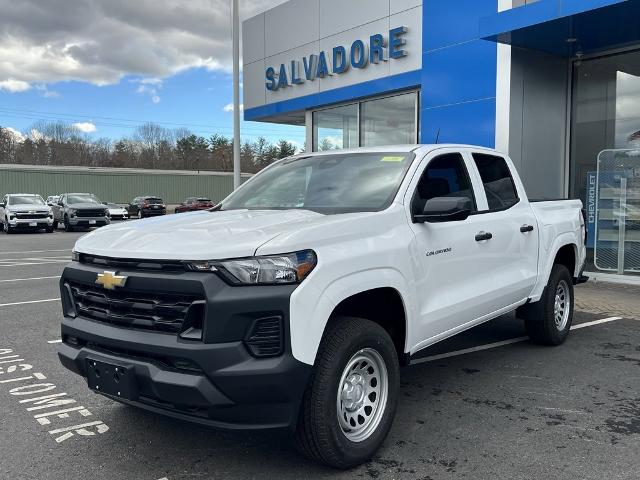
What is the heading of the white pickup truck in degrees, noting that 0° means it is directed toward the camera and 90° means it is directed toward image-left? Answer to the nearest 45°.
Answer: approximately 45°

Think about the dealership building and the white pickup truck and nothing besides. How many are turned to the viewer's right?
0

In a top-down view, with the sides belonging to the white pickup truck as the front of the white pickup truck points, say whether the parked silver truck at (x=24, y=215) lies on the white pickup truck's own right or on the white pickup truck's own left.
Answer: on the white pickup truck's own right

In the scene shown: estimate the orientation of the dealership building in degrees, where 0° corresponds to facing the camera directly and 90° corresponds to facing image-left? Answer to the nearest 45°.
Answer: approximately 45°

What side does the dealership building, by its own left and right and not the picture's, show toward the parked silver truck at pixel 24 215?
right

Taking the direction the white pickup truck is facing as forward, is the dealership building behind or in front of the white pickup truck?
behind

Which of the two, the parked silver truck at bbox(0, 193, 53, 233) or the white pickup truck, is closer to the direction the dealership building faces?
the white pickup truck
